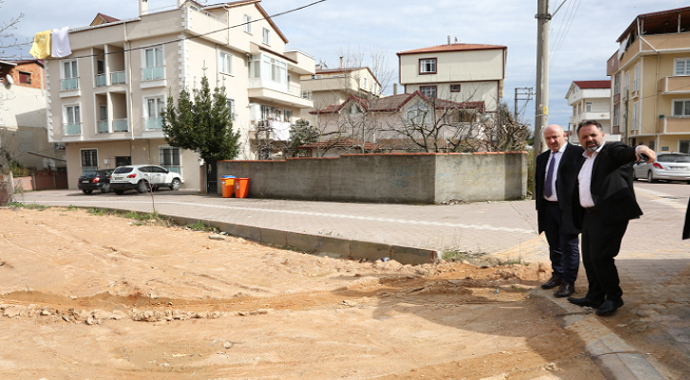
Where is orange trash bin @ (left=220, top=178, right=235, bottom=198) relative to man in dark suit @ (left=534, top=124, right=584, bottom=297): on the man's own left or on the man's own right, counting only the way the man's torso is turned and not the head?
on the man's own right

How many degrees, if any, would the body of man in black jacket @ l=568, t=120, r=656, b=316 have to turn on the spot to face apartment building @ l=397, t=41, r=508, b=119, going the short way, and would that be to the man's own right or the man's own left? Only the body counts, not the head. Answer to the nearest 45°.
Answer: approximately 135° to the man's own right

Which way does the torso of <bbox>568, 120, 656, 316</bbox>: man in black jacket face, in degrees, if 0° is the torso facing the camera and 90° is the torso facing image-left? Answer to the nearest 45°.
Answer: approximately 45°

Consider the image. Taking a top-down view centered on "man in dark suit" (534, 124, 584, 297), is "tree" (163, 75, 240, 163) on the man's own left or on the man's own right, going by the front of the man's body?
on the man's own right

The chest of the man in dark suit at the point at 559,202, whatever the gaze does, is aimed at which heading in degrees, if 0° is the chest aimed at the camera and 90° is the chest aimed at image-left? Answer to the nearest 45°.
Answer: approximately 45°

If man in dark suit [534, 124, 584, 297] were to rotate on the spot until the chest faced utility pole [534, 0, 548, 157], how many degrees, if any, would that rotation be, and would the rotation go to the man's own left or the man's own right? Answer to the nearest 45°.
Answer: approximately 135° to the man's own right

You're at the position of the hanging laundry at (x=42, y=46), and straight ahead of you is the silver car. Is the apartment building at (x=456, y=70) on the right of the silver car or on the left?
left
